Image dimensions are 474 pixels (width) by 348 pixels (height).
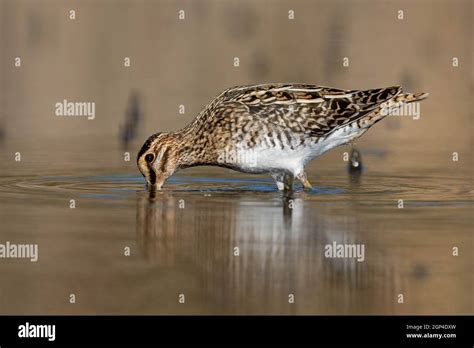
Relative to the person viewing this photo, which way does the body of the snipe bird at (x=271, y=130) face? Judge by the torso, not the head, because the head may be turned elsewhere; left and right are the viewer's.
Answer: facing to the left of the viewer
